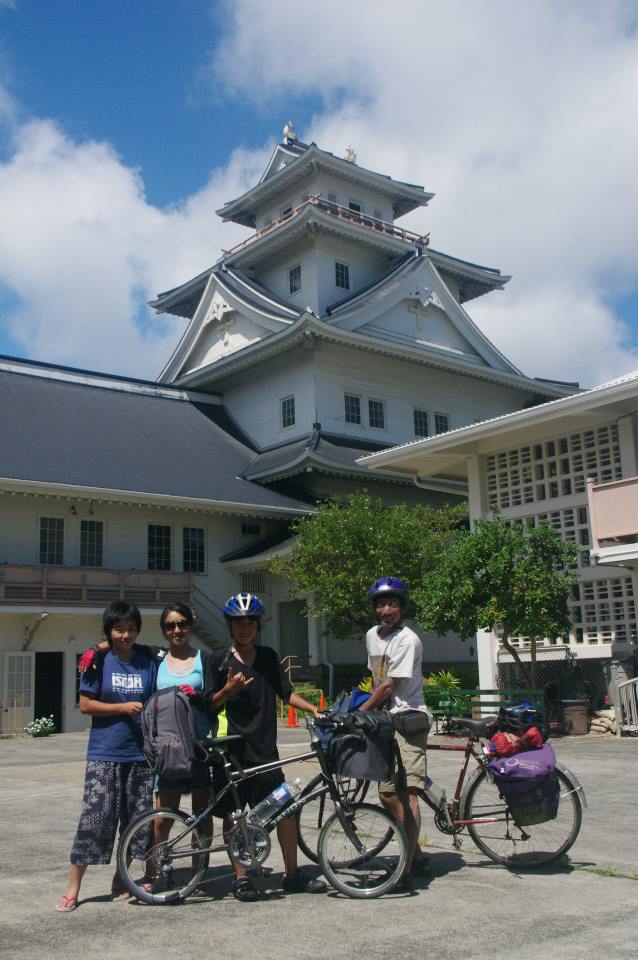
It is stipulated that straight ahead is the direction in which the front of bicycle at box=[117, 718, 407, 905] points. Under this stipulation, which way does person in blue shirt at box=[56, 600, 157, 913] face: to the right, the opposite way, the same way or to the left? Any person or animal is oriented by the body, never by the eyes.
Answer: to the right

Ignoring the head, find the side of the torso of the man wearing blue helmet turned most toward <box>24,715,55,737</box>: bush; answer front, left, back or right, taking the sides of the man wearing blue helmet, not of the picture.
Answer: back

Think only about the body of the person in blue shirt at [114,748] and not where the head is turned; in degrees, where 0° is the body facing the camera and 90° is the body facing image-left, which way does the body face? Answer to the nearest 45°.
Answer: approximately 0°

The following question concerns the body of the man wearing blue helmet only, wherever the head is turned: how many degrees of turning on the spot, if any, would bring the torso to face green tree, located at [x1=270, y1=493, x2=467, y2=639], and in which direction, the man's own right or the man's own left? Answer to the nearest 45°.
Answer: approximately 180°

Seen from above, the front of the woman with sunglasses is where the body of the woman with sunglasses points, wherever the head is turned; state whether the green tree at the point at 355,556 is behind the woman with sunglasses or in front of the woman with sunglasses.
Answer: behind

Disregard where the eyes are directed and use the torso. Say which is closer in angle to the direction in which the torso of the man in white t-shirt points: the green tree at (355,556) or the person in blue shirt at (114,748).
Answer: the person in blue shirt

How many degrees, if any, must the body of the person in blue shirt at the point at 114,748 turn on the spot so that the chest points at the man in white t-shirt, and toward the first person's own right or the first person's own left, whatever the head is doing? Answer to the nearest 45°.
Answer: approximately 90° to the first person's own left

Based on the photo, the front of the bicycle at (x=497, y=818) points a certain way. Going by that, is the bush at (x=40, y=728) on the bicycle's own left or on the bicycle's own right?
on the bicycle's own right

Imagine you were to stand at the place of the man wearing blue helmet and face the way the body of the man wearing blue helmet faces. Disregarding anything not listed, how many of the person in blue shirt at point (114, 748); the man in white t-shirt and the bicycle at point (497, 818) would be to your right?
1

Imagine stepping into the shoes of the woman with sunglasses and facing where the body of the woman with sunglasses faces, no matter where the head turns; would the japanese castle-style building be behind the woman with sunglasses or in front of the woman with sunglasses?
behind

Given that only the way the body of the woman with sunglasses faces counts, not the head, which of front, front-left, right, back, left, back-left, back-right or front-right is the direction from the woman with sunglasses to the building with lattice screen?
back-left

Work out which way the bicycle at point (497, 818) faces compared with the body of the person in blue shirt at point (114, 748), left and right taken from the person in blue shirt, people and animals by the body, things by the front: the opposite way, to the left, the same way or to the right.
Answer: to the right

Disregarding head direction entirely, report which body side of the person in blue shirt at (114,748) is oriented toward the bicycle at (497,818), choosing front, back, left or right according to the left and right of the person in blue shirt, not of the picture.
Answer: left

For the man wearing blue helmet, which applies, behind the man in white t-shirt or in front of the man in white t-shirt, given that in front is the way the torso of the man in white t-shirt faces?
in front

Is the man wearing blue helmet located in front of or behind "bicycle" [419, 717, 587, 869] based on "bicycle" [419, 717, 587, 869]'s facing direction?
in front

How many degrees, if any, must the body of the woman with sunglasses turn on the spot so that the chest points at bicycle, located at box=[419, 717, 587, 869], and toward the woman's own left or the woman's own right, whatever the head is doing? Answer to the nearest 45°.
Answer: approximately 90° to the woman's own left
